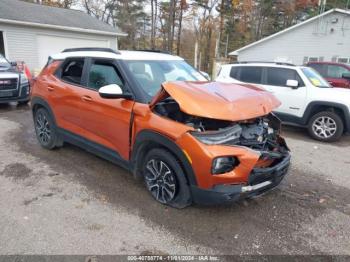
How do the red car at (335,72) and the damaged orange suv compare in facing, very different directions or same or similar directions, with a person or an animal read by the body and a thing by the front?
same or similar directions

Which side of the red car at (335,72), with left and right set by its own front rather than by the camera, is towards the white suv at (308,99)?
right

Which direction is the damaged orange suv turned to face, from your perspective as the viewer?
facing the viewer and to the right of the viewer

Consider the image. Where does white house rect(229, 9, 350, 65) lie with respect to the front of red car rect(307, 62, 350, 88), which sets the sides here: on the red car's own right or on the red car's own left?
on the red car's own left

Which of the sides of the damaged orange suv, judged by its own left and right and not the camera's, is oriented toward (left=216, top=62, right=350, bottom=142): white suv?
left

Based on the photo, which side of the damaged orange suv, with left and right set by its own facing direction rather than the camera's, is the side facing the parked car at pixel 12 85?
back

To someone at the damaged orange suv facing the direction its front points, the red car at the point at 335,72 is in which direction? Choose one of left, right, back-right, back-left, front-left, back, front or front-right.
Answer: left

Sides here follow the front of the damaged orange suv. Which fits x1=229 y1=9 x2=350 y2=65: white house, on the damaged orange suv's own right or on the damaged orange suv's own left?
on the damaged orange suv's own left

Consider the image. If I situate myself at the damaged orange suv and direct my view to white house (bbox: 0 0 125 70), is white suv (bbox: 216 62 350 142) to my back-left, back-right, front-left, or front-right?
front-right

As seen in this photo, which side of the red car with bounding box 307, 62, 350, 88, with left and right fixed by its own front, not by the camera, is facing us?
right

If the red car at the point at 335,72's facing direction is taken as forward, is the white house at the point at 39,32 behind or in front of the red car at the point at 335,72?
behind

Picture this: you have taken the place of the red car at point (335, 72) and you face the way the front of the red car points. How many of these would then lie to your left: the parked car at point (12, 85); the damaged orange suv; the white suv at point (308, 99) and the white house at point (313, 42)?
1
